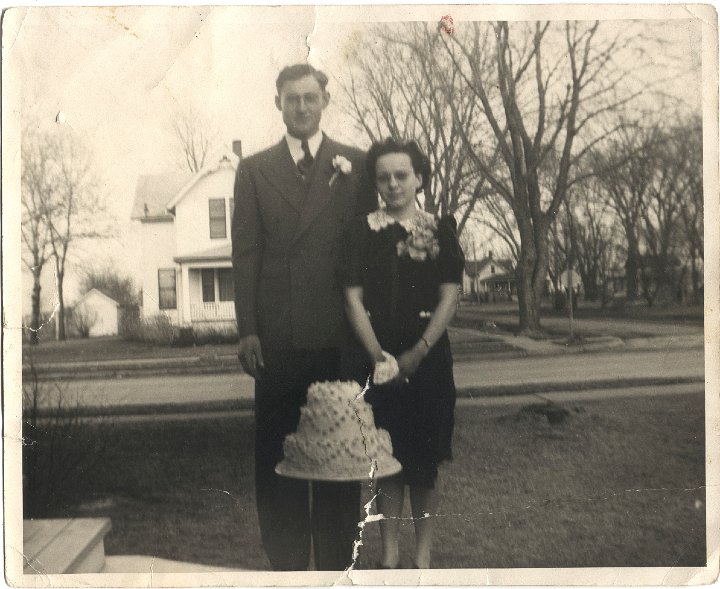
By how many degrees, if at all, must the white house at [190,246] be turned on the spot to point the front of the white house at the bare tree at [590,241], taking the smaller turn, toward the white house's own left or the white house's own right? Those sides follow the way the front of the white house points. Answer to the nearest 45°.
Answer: approximately 90° to the white house's own left

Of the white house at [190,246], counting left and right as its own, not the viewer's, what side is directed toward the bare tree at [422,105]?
left
